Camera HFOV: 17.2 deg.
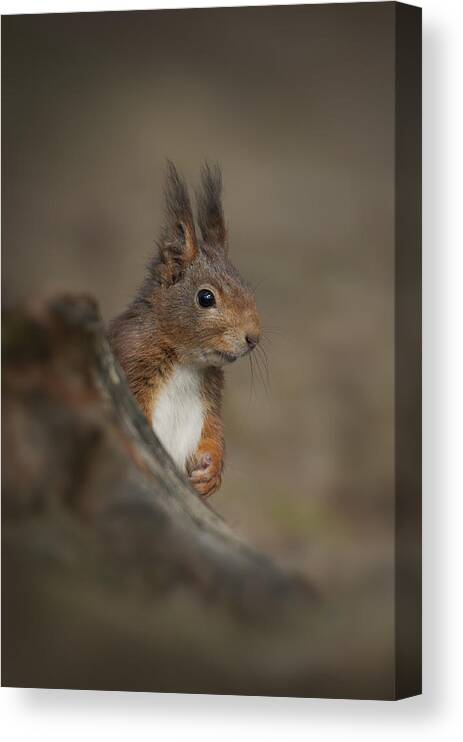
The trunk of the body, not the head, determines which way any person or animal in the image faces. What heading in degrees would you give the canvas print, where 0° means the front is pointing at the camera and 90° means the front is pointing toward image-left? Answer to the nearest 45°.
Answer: approximately 45°
